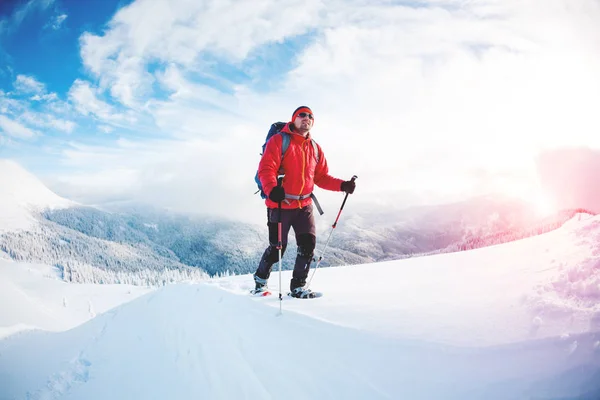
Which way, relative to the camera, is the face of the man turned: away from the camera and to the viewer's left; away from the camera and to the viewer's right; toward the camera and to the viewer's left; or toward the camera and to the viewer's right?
toward the camera and to the viewer's right

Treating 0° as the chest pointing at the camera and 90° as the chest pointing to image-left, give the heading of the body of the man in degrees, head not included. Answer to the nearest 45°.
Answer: approximately 315°
